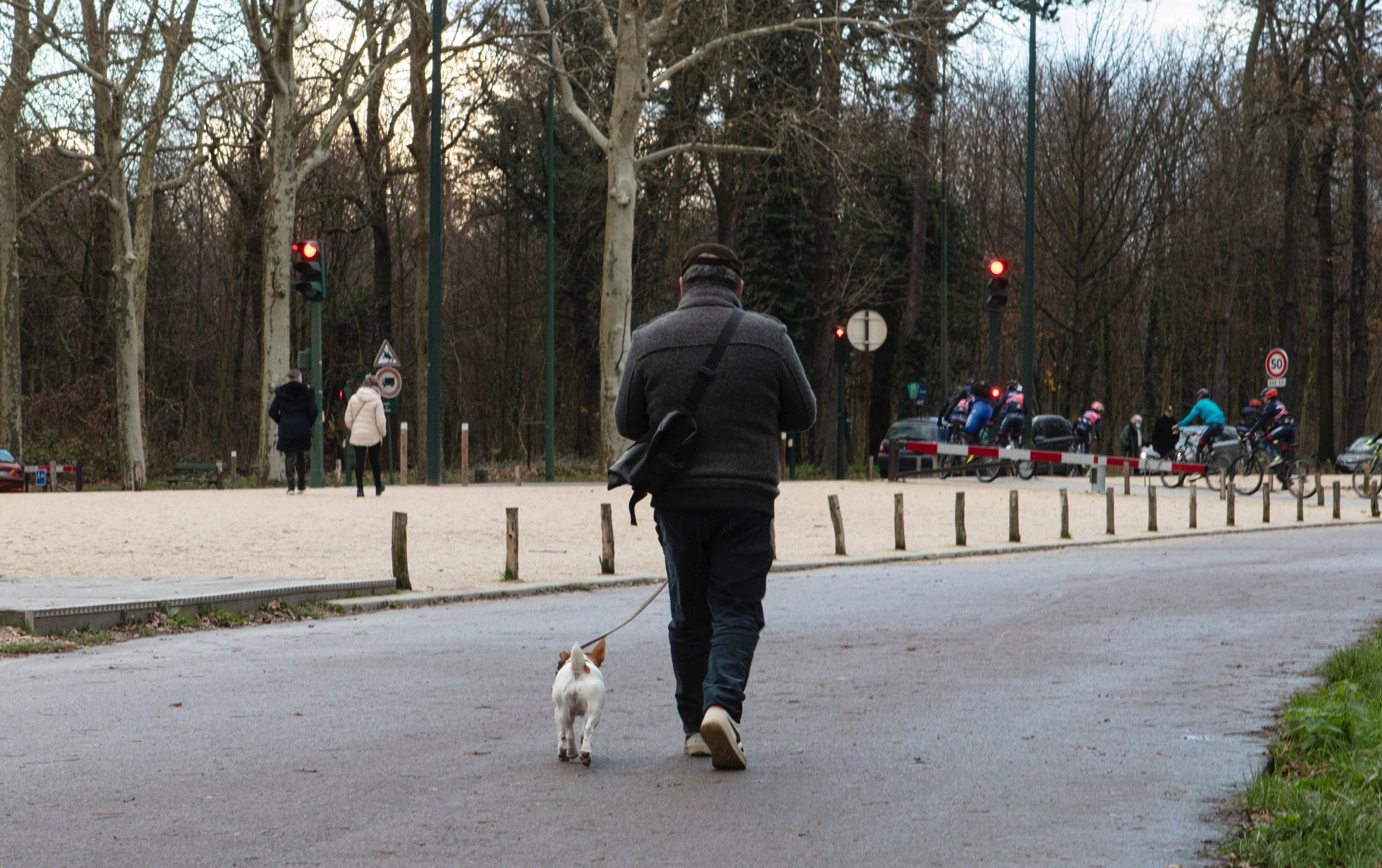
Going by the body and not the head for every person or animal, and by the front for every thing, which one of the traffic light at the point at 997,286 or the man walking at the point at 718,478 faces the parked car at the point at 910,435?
the man walking

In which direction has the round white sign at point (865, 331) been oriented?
away from the camera

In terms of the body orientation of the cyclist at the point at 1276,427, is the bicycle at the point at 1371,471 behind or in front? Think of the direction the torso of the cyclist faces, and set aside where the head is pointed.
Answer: behind

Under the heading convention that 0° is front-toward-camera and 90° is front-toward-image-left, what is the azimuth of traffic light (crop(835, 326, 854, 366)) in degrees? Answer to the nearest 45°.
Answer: approximately 0°

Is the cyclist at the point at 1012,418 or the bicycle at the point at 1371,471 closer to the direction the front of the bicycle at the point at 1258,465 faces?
the cyclist

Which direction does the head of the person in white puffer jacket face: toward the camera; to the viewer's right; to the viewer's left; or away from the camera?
away from the camera

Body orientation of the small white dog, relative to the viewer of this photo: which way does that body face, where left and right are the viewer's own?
facing away from the viewer

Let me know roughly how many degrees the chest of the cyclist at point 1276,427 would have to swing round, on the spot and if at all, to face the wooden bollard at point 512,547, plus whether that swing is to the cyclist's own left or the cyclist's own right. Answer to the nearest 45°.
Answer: approximately 90° to the cyclist's own left

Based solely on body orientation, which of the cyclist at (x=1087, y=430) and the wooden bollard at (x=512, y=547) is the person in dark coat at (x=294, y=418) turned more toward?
the cyclist

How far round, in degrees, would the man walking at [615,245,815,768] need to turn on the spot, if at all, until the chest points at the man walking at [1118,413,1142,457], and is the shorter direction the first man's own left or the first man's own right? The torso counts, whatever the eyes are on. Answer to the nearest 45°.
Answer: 0° — they already face them

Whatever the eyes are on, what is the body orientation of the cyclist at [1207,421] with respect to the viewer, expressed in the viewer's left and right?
facing to the left of the viewer
